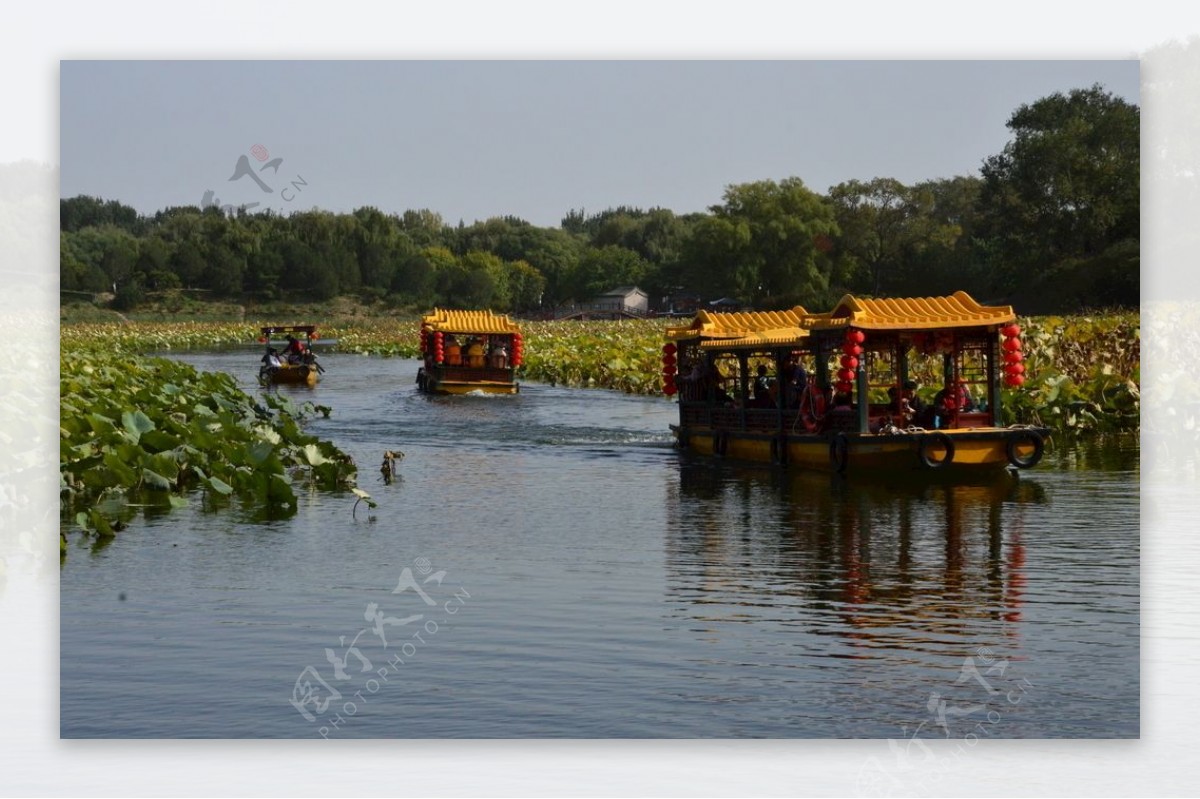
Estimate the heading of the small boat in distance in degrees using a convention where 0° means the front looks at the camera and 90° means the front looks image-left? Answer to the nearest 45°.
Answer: approximately 0°

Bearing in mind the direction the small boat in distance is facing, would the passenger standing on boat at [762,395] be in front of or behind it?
in front
